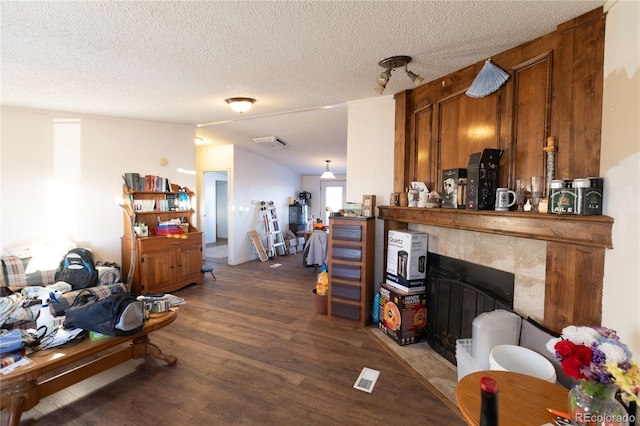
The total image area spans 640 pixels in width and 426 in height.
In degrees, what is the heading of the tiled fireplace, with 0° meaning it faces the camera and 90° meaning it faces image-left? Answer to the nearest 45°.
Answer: approximately 45°

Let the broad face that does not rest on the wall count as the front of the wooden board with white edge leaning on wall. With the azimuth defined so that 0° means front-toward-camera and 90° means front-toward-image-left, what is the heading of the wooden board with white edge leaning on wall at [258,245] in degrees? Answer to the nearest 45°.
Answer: approximately 315°

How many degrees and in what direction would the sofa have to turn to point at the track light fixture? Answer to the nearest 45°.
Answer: approximately 45° to its left

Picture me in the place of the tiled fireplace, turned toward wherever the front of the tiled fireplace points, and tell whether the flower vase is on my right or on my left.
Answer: on my left

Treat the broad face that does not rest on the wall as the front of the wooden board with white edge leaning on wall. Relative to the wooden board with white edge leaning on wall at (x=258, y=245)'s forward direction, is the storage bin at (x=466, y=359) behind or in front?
in front

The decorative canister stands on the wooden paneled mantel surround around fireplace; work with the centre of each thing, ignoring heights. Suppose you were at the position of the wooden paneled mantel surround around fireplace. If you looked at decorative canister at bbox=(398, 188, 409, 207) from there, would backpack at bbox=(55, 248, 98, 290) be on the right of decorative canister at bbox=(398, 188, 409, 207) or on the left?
left

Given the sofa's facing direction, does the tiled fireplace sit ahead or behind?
ahead

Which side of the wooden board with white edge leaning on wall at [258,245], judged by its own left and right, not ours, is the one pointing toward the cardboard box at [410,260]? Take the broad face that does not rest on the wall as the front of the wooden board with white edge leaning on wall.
front
